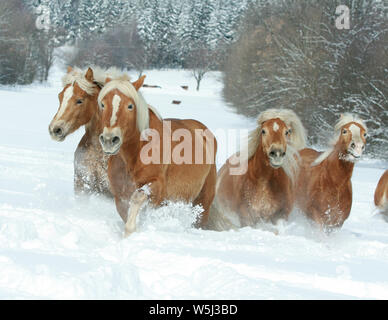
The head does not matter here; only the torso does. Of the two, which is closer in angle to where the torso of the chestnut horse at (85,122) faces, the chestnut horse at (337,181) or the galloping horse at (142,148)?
the galloping horse

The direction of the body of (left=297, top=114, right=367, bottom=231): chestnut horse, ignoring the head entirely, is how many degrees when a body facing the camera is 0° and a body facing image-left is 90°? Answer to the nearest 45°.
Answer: approximately 315°

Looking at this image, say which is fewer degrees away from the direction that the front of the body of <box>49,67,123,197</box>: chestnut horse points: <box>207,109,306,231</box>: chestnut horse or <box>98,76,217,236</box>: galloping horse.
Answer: the galloping horse

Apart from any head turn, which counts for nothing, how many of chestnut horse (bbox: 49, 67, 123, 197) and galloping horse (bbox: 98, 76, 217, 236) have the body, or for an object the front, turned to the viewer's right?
0

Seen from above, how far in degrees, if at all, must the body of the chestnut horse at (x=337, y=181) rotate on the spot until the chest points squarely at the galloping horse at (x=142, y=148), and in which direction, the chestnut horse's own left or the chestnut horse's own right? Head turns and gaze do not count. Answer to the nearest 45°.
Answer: approximately 90° to the chestnut horse's own right

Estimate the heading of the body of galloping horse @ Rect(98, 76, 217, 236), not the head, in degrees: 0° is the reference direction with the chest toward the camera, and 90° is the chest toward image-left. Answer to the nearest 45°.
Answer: approximately 45°

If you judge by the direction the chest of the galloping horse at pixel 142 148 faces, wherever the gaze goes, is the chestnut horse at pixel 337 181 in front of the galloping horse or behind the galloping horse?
behind

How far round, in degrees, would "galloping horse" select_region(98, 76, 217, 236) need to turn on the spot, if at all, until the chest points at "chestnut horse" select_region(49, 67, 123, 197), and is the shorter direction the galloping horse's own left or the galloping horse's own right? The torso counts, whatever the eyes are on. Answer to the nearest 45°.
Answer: approximately 90° to the galloping horse's own right
